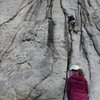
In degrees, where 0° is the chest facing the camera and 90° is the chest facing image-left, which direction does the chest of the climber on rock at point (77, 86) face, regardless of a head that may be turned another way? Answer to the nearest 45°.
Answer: approximately 180°
